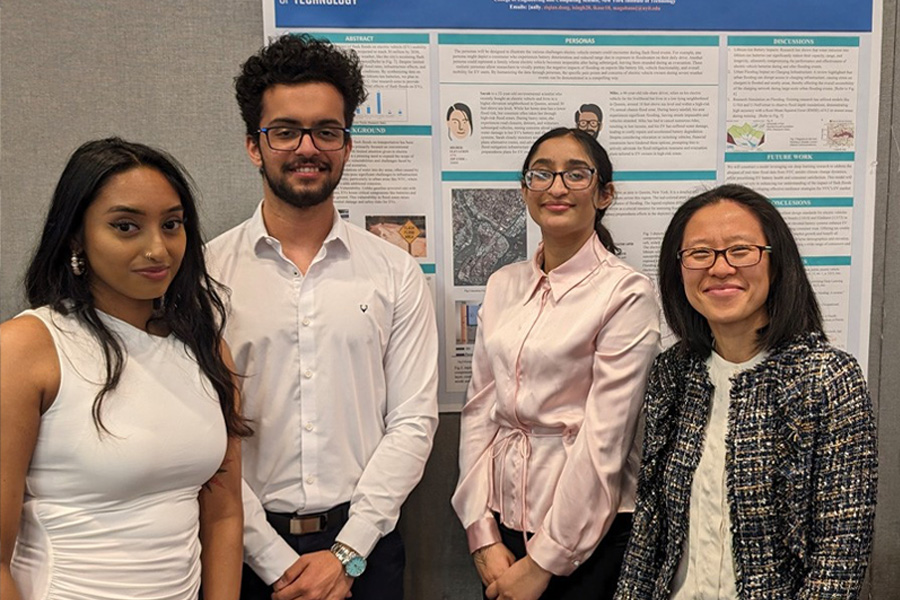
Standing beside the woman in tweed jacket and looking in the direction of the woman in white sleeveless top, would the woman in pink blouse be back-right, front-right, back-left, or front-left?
front-right

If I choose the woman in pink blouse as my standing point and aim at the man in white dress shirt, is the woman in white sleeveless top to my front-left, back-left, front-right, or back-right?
front-left

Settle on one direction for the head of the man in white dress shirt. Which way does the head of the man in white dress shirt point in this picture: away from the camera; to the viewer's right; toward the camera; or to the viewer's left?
toward the camera

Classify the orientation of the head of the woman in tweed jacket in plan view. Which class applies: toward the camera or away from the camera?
toward the camera

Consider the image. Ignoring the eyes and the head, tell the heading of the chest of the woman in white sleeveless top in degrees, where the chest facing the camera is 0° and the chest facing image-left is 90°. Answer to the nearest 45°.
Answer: approximately 315°

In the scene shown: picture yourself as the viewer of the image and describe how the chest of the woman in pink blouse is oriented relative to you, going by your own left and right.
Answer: facing the viewer and to the left of the viewer

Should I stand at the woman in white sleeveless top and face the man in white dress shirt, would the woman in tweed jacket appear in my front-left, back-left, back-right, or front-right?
front-right

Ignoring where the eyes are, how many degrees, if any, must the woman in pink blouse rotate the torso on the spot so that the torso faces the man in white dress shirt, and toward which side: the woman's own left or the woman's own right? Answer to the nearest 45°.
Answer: approximately 45° to the woman's own right

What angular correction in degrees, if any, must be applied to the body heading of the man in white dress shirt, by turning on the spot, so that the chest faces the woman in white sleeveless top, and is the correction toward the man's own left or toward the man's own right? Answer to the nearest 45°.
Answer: approximately 45° to the man's own right

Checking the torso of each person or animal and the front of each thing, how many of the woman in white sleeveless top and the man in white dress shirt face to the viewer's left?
0

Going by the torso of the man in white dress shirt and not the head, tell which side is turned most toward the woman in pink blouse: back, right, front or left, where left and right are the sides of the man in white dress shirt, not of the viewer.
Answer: left

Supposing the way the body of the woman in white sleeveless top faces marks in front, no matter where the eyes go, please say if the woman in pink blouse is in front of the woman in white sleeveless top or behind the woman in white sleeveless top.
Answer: in front

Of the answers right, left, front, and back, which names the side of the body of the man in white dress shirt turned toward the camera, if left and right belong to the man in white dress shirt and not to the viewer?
front

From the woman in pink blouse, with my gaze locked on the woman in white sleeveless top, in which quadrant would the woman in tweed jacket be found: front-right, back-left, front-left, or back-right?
back-left

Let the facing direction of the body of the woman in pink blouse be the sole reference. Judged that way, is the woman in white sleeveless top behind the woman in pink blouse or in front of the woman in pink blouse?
in front

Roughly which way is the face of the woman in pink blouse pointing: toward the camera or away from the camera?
toward the camera
